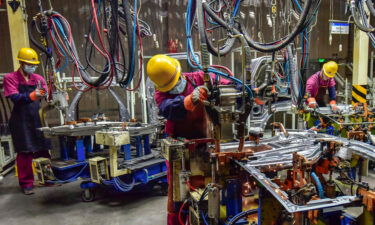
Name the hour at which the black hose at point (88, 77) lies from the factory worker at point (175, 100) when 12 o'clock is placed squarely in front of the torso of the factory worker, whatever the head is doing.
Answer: The black hose is roughly at 6 o'clock from the factory worker.

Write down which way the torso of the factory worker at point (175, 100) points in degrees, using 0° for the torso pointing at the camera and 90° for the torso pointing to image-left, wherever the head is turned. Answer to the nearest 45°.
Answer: approximately 315°

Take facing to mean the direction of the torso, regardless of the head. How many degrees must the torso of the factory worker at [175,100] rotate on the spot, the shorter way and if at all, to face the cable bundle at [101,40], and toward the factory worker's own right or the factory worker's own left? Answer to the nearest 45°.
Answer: approximately 180°

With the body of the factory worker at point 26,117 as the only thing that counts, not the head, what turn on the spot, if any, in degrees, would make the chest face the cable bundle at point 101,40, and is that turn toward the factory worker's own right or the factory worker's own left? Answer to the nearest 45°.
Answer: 0° — they already face it

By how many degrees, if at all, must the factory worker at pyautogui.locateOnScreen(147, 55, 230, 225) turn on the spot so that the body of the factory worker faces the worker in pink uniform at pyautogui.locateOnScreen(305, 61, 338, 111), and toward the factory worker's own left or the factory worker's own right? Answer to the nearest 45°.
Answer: approximately 90° to the factory worker's own left

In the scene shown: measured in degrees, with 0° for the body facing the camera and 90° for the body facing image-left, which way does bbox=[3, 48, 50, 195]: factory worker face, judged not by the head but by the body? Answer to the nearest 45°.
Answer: approximately 315°

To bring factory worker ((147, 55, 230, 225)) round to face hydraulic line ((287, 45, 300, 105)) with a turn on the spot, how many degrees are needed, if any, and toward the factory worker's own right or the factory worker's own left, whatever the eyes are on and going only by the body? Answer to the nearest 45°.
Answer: approximately 90° to the factory worker's own left
